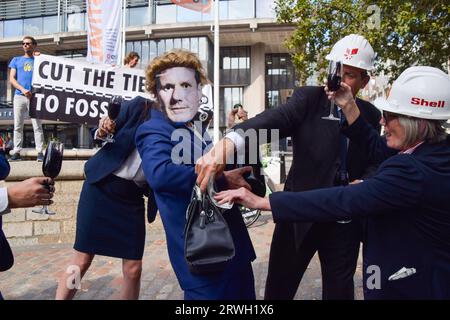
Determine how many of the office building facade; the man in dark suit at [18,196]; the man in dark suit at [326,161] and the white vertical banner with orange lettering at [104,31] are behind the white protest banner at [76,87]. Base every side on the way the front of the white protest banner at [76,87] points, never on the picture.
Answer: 2

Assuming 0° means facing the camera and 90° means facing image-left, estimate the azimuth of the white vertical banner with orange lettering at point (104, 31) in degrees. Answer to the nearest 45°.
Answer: approximately 0°

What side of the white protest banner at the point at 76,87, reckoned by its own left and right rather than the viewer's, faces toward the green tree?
left
